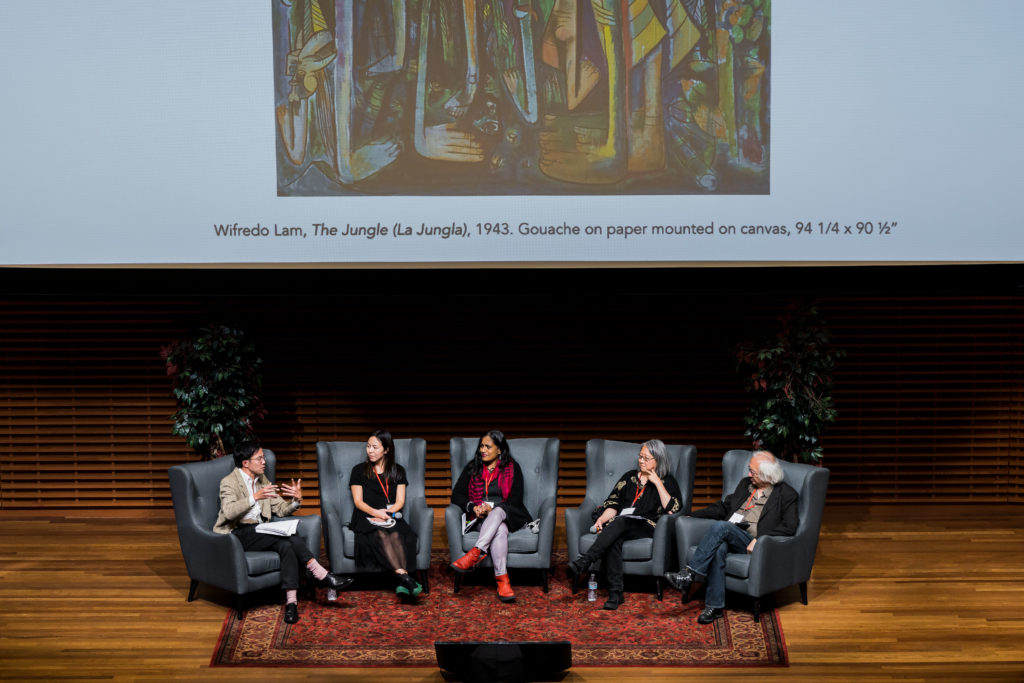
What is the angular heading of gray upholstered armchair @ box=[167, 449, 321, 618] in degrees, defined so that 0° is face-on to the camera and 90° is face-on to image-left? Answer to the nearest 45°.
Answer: approximately 315°

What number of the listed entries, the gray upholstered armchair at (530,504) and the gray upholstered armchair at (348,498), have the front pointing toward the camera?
2

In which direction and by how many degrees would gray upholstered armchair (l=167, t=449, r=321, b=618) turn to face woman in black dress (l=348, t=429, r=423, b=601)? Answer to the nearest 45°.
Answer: approximately 45° to its left

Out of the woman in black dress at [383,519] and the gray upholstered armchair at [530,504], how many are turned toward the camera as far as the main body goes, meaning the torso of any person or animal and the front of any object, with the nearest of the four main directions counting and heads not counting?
2

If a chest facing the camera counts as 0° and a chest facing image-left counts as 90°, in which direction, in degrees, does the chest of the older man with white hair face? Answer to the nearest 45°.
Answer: approximately 45°

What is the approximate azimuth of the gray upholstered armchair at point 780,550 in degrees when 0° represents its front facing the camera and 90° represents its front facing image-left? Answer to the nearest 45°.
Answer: approximately 45°

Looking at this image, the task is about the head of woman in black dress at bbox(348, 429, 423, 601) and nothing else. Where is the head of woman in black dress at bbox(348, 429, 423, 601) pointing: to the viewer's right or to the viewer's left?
to the viewer's left
